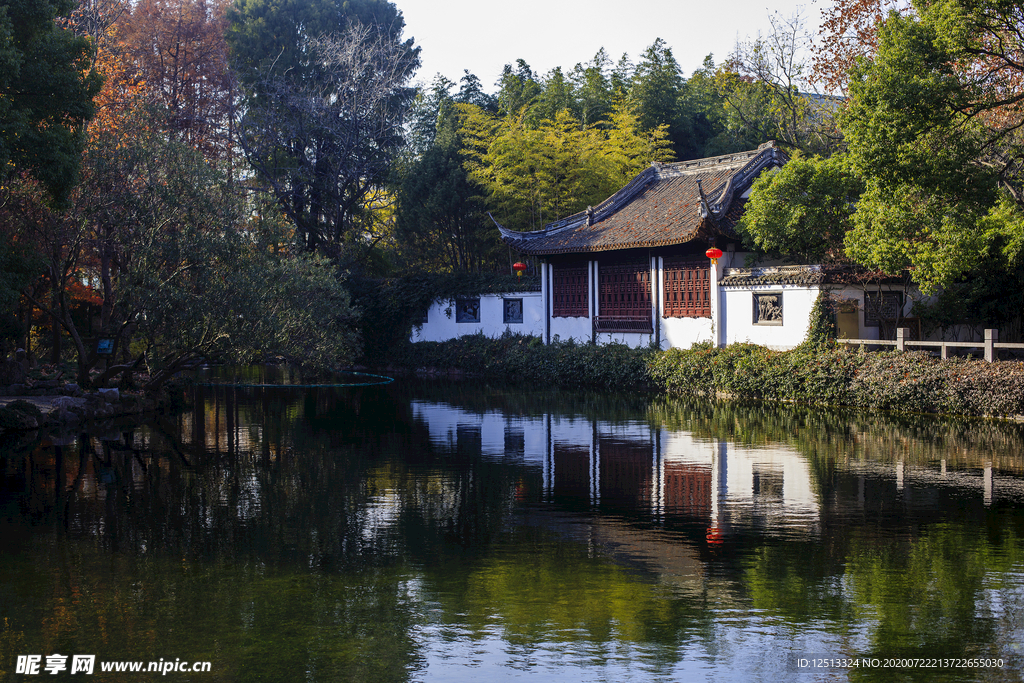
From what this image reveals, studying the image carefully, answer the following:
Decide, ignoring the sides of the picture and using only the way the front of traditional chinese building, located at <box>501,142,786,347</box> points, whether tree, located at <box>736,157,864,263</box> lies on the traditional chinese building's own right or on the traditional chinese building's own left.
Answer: on the traditional chinese building's own left

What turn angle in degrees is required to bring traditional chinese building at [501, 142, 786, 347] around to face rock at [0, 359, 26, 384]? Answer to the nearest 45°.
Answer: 0° — it already faces it

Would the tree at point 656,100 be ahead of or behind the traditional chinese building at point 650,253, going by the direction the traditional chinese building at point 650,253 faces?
behind

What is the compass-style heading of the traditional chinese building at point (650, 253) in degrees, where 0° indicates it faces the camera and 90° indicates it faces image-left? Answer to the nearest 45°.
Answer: approximately 45°

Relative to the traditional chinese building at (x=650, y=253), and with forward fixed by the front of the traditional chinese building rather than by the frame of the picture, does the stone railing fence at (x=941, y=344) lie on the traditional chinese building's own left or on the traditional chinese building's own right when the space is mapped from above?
on the traditional chinese building's own left

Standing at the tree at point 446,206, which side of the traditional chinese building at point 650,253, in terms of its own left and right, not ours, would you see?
right

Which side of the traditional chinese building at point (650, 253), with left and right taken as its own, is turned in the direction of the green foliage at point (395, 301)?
right

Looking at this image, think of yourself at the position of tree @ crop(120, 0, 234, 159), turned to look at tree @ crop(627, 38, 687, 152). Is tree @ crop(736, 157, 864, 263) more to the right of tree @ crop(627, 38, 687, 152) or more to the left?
right
